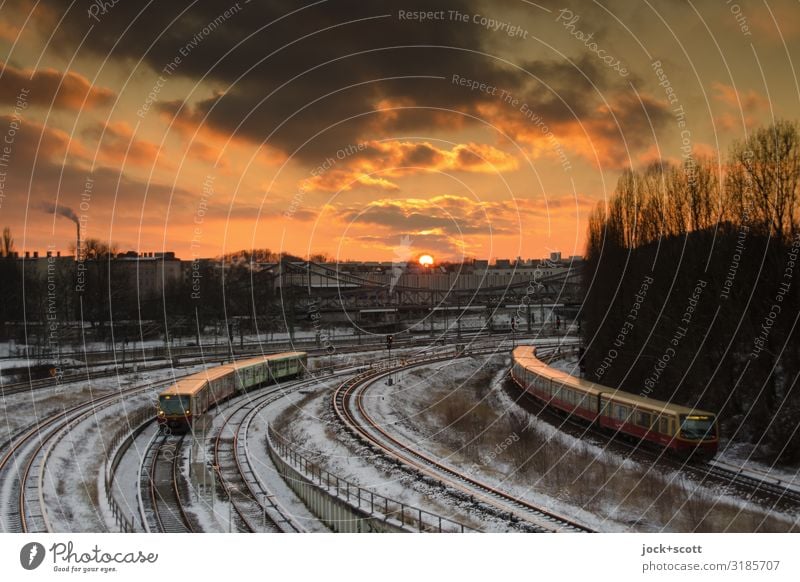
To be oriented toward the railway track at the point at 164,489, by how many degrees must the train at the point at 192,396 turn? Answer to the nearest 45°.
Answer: approximately 45° to its left

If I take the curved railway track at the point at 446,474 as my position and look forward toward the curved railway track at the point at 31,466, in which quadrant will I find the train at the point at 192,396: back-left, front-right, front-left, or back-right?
front-right

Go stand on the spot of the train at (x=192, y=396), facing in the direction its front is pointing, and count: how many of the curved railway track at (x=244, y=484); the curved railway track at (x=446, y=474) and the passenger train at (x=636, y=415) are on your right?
0

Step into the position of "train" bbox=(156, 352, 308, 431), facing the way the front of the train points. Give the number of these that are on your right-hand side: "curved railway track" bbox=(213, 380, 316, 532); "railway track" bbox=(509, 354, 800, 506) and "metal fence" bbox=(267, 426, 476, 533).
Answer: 0

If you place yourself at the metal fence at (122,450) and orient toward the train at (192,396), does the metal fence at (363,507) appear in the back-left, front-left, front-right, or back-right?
back-right

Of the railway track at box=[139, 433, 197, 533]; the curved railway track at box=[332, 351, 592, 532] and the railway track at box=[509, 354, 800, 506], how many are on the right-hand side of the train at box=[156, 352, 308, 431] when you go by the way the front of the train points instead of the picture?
0

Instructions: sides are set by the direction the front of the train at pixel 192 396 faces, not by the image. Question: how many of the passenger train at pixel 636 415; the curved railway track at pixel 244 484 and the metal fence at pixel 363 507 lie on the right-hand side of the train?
0

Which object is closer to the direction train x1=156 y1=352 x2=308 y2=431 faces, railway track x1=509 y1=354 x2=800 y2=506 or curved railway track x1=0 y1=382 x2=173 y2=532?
the curved railway track

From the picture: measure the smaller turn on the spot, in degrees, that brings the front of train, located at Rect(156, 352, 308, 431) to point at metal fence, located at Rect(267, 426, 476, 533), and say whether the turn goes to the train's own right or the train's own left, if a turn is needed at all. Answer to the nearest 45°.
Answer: approximately 45° to the train's own left

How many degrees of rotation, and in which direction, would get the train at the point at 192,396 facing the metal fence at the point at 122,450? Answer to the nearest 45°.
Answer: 0° — it already faces it

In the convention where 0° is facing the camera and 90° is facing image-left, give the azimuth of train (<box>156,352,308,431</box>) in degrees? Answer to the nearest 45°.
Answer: approximately 45°

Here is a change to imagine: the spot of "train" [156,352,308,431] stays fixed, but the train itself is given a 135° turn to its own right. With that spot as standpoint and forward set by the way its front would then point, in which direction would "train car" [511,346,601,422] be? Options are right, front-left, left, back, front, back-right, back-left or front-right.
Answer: right

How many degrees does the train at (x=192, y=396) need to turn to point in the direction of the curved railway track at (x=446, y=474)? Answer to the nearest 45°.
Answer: approximately 90° to its left

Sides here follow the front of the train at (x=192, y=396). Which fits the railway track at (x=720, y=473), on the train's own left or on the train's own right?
on the train's own left
